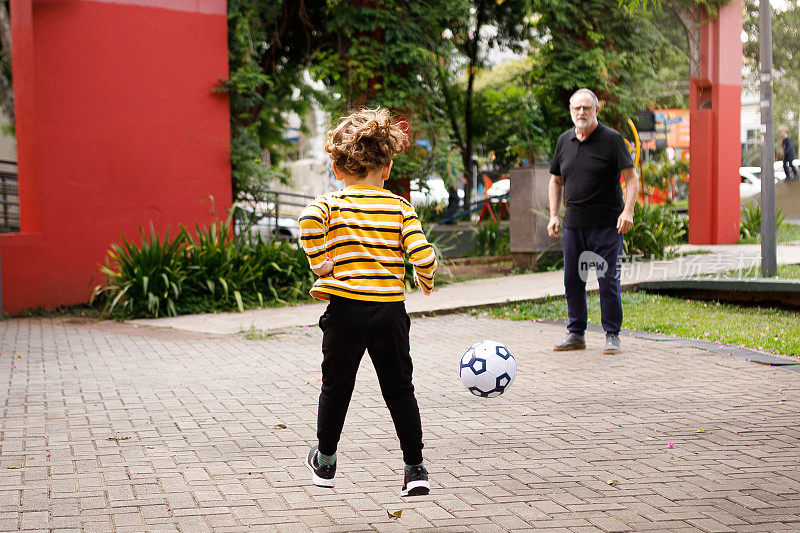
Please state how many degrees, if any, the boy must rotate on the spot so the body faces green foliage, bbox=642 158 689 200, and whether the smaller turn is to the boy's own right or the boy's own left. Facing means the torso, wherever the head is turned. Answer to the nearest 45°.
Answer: approximately 45° to the boy's own right

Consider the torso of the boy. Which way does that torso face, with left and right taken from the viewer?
facing away from the viewer

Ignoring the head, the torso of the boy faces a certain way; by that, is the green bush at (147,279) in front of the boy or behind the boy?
in front

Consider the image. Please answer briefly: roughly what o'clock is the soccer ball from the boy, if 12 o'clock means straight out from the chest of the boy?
The soccer ball is roughly at 1 o'clock from the boy.

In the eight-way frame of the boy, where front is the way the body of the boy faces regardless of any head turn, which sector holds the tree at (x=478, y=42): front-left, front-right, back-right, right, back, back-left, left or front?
front

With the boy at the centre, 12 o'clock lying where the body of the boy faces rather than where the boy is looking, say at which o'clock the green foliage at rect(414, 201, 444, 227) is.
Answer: The green foliage is roughly at 12 o'clock from the boy.

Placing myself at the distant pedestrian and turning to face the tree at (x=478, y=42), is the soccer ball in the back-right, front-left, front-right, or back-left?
front-left

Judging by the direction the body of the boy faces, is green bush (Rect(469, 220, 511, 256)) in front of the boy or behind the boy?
in front

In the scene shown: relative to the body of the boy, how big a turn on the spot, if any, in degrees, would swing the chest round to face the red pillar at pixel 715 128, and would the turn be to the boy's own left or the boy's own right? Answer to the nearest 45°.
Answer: approximately 45° to the boy's own right

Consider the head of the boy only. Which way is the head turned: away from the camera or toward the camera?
away from the camera

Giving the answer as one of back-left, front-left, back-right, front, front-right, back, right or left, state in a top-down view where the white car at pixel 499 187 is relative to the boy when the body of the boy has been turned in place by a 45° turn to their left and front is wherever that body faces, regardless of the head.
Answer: front-right

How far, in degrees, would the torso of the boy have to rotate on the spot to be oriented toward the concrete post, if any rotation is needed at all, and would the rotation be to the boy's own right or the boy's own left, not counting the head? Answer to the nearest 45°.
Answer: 0° — they already face it
